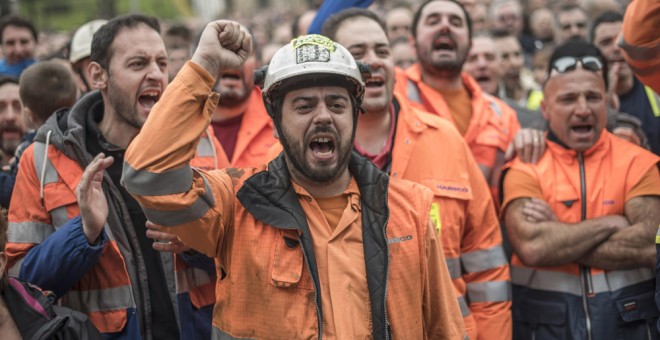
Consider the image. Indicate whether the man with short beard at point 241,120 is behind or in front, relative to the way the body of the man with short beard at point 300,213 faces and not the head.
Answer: behind

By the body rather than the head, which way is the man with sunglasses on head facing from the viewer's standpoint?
toward the camera

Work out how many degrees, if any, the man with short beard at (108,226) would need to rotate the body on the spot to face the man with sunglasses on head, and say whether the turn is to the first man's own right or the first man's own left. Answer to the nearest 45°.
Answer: approximately 45° to the first man's own left

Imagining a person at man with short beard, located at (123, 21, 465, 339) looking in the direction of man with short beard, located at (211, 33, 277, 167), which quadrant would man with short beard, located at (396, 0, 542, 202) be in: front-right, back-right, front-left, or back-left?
front-right

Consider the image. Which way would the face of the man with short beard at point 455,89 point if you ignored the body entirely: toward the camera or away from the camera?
toward the camera

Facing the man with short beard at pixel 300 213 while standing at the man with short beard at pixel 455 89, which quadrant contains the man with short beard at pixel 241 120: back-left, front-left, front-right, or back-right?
front-right

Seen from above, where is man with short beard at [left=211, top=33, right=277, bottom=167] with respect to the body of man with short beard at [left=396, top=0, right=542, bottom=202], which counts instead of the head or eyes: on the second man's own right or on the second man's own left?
on the second man's own right

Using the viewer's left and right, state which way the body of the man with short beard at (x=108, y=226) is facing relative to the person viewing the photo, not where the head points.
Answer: facing the viewer and to the right of the viewer

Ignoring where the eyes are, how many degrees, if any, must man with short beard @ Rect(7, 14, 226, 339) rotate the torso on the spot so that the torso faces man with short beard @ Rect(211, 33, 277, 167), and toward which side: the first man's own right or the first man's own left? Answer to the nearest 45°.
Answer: approximately 90° to the first man's own left

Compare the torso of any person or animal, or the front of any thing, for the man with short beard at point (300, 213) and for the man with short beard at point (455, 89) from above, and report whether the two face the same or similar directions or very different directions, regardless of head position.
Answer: same or similar directions

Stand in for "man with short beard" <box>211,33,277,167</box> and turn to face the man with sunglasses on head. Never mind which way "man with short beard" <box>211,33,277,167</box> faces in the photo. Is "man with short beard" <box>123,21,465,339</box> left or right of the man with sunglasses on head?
right

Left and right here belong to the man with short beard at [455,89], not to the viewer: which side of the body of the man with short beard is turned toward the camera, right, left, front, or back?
front

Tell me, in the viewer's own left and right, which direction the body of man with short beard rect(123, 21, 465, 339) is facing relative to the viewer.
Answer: facing the viewer

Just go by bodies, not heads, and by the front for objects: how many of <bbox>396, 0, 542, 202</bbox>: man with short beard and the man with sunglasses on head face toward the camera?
2

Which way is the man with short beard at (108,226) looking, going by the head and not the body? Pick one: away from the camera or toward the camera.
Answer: toward the camera

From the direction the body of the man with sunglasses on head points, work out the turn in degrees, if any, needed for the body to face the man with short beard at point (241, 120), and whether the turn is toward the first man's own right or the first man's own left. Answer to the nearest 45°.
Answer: approximately 90° to the first man's own right

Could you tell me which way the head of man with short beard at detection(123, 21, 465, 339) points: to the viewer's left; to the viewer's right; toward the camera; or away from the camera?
toward the camera
